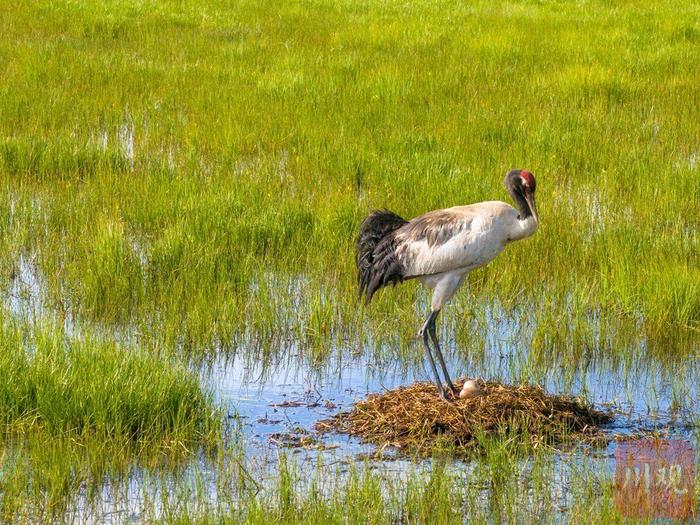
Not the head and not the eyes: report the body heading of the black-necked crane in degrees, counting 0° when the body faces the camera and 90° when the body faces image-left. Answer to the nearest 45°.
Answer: approximately 270°

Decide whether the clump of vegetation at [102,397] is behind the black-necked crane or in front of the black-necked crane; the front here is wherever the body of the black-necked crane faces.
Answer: behind
